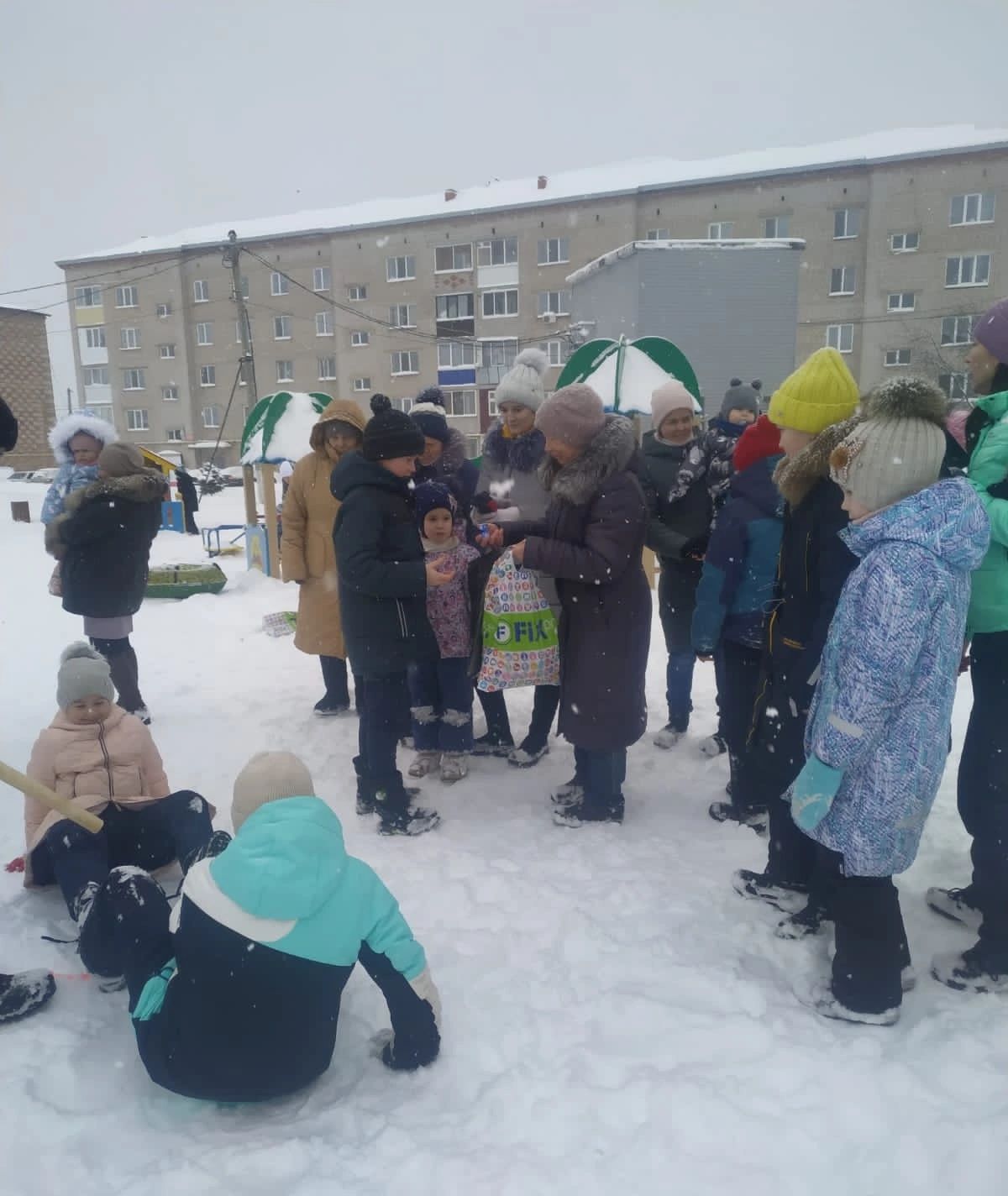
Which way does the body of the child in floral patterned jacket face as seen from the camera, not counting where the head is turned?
toward the camera

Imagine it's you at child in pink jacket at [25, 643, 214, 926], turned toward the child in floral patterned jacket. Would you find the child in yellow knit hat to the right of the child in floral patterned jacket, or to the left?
right

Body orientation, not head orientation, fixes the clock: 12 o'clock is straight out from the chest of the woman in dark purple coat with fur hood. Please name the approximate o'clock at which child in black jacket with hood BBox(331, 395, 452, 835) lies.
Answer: The child in black jacket with hood is roughly at 12 o'clock from the woman in dark purple coat with fur hood.

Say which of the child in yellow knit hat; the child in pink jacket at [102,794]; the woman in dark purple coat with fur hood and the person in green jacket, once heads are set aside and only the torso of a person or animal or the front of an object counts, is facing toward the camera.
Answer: the child in pink jacket

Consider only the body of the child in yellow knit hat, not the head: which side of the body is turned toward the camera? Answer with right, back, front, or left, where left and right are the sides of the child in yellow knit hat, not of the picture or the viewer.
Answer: left

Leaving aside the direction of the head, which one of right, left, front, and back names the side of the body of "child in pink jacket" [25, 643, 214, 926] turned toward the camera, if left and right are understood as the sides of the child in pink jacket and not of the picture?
front

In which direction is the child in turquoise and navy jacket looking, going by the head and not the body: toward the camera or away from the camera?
away from the camera

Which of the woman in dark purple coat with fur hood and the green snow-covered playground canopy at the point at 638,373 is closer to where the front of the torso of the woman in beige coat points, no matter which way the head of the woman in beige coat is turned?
the woman in dark purple coat with fur hood

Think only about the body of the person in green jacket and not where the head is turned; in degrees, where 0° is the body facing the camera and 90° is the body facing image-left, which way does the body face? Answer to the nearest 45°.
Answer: approximately 90°

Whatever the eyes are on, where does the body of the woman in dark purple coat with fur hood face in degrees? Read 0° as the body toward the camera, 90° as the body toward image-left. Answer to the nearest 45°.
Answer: approximately 90°
